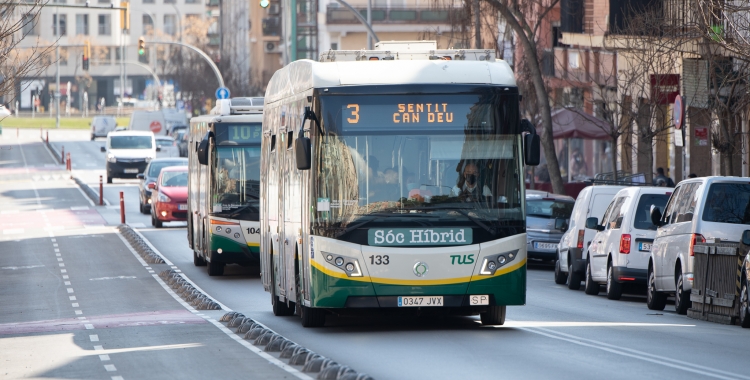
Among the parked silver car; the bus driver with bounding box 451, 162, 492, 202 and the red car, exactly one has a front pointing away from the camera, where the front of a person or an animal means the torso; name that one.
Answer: the parked silver car

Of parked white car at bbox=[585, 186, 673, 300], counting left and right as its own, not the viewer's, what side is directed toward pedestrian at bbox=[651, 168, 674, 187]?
front

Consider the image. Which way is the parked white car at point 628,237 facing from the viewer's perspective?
away from the camera

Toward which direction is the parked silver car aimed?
away from the camera

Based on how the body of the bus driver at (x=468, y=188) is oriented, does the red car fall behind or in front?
behind

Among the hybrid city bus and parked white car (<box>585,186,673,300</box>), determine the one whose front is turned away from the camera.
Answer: the parked white car

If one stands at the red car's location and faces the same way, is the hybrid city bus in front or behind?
in front

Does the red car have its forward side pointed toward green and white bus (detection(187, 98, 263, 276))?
yes

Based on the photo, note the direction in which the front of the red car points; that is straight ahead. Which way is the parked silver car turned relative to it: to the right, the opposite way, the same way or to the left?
the opposite way
